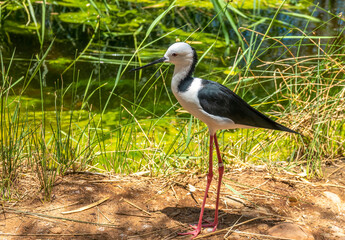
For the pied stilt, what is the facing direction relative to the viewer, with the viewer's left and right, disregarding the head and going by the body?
facing to the left of the viewer
